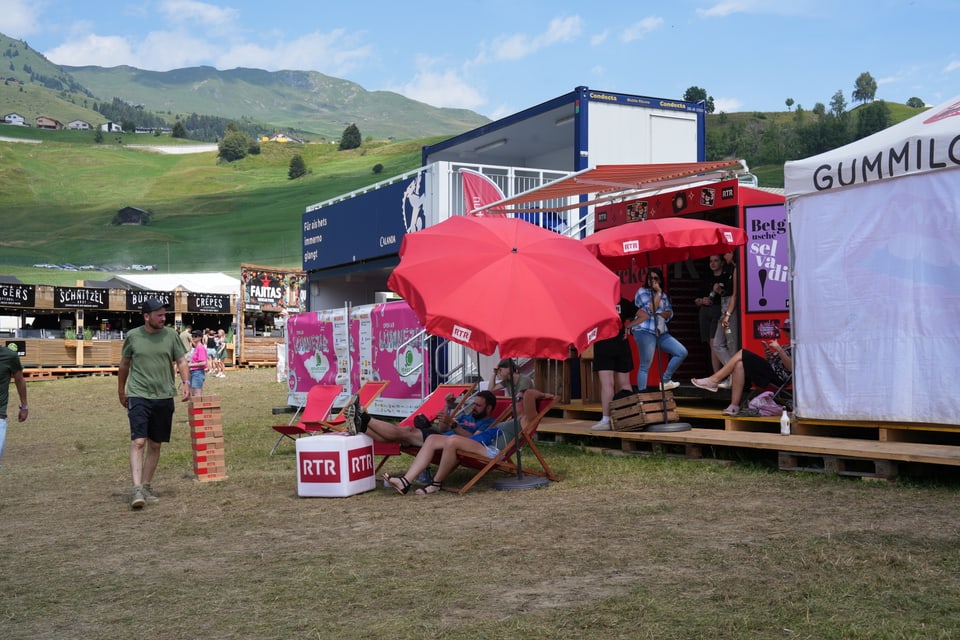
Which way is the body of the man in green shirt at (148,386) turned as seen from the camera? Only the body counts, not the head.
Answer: toward the camera

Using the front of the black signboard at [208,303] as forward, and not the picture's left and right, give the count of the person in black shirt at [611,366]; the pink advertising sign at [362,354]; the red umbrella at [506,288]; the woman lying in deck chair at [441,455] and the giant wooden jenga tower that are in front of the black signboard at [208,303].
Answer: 5

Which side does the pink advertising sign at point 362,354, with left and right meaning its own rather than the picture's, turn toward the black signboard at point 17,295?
right

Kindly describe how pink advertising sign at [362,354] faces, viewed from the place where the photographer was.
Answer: facing the viewer and to the left of the viewer

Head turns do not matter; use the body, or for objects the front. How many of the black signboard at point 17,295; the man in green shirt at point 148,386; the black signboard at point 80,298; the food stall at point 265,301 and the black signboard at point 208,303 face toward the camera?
5

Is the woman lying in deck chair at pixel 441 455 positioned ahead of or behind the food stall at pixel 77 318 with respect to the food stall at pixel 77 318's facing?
ahead

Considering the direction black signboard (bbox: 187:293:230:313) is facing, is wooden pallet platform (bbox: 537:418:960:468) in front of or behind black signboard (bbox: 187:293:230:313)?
in front

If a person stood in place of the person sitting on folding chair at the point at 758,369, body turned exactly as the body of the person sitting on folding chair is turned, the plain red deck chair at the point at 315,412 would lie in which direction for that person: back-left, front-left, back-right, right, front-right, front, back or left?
front

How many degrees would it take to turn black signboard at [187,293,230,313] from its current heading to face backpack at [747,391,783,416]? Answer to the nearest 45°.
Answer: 0° — it already faces it

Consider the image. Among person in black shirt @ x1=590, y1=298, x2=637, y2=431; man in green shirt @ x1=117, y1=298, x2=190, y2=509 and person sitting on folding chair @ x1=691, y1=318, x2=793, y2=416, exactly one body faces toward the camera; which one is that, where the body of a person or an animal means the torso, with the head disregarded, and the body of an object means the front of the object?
the man in green shirt

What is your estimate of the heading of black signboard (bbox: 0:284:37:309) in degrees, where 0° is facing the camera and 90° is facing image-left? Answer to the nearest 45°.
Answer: approximately 0°

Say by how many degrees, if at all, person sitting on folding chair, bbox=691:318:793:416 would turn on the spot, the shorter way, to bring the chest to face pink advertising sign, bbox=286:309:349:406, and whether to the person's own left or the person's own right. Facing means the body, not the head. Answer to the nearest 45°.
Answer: approximately 45° to the person's own right

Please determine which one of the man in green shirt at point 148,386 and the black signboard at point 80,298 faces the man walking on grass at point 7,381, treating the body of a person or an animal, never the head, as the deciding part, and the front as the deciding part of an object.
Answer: the black signboard

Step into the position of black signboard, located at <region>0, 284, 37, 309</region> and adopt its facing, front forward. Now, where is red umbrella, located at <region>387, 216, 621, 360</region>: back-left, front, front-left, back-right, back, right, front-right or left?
front

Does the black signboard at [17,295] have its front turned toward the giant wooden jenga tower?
yes

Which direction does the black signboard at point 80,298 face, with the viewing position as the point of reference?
facing the viewer

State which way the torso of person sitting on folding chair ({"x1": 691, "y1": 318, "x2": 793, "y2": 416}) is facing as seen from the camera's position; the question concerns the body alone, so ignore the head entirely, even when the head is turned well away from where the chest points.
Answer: to the viewer's left
